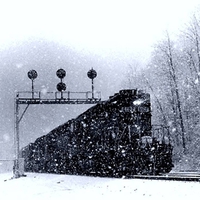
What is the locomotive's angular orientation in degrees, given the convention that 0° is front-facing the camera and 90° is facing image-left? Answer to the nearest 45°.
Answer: approximately 315°
